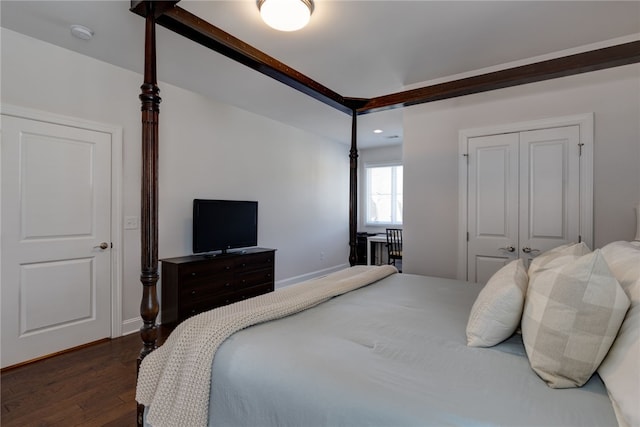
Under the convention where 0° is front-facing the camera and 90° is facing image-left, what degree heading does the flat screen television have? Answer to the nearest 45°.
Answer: approximately 315°

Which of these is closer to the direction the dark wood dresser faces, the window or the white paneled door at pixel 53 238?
the window

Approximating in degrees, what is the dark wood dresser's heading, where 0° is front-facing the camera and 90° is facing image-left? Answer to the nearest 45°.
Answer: approximately 315°

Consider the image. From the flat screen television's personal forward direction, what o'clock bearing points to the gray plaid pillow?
The gray plaid pillow is roughly at 1 o'clock from the flat screen television.

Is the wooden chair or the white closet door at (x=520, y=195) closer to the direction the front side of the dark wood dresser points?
the white closet door

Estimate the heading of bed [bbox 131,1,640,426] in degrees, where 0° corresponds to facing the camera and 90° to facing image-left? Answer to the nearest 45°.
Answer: approximately 135°

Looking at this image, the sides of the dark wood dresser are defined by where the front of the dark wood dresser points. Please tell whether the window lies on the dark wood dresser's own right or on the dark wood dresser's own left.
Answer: on the dark wood dresser's own left

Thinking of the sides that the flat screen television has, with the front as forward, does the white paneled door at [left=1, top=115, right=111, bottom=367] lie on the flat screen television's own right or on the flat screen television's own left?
on the flat screen television's own right
